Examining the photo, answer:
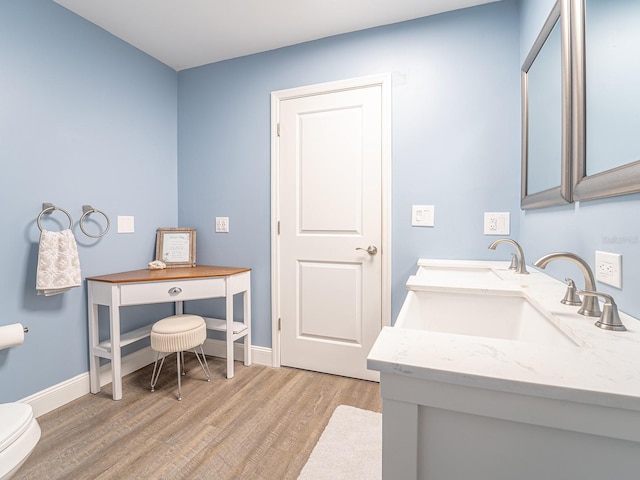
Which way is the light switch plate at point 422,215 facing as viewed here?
toward the camera

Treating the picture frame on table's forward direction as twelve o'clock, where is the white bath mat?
The white bath mat is roughly at 11 o'clock from the picture frame on table.

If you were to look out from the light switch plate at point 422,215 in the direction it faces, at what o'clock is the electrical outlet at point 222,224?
The electrical outlet is roughly at 3 o'clock from the light switch plate.

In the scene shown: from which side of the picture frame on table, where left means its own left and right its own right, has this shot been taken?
front

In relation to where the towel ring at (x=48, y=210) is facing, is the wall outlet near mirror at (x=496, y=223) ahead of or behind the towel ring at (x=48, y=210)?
ahead

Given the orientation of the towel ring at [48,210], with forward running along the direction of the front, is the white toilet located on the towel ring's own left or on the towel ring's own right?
on the towel ring's own right

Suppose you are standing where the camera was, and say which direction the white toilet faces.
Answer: facing away from the viewer and to the right of the viewer

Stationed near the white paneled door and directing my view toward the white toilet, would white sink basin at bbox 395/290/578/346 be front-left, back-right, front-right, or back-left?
front-left

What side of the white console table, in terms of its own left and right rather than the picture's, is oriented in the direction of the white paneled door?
left

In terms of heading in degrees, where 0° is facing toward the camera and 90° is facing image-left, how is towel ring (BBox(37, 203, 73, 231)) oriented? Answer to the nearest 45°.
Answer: approximately 315°

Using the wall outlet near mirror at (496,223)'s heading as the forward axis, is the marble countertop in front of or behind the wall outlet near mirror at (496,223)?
in front

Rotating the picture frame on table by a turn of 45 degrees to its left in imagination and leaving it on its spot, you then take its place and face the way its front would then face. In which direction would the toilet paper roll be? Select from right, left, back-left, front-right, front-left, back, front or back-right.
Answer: right

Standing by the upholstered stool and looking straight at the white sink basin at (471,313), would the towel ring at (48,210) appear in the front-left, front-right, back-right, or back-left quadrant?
back-right
